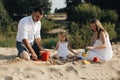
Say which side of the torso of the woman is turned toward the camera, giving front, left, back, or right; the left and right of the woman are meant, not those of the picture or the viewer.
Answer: left

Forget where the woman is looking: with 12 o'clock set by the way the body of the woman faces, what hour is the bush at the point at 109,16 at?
The bush is roughly at 3 o'clock from the woman.

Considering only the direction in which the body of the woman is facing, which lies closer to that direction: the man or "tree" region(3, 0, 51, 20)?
the man

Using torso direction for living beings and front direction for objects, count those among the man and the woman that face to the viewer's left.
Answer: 1

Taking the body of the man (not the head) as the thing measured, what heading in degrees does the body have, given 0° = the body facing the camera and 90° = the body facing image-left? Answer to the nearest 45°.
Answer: approximately 315°

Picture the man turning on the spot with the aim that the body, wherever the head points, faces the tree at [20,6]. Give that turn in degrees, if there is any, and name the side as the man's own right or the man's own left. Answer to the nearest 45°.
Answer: approximately 135° to the man's own left

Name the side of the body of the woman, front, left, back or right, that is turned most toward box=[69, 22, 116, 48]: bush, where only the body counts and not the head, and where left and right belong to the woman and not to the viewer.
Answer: right

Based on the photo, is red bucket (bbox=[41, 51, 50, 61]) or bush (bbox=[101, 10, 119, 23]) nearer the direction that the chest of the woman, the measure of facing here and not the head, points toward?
the red bucket

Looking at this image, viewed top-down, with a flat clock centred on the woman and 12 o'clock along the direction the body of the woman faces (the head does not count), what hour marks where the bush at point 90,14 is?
The bush is roughly at 3 o'clock from the woman.

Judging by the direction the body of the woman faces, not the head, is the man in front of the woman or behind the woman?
in front
